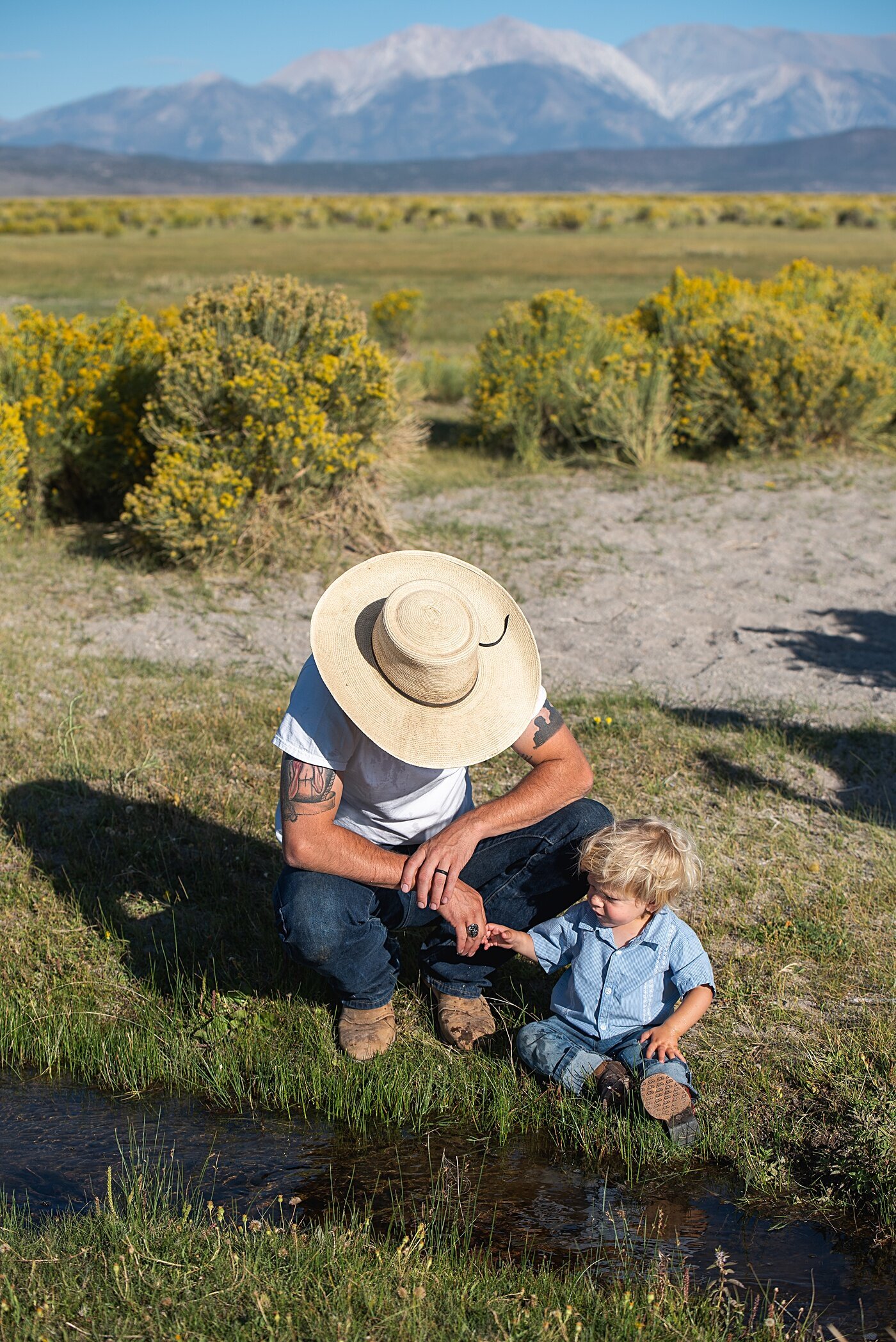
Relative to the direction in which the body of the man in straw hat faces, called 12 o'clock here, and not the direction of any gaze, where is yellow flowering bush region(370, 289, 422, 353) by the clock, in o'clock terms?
The yellow flowering bush is roughly at 6 o'clock from the man in straw hat.

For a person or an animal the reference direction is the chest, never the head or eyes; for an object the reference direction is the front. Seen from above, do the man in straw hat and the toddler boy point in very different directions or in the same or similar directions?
same or similar directions

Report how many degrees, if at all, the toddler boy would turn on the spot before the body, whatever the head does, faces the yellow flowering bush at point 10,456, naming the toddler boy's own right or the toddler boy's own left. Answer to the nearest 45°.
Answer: approximately 135° to the toddler boy's own right

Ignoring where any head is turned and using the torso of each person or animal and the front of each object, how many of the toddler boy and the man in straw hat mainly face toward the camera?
2

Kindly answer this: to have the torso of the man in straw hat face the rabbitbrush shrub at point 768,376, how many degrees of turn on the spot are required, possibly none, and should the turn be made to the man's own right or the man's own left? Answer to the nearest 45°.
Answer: approximately 180°

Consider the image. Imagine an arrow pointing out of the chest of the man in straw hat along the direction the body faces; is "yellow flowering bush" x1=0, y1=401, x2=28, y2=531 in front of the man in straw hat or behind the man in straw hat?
behind

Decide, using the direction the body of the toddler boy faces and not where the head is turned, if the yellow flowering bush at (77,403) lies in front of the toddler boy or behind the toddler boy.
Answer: behind

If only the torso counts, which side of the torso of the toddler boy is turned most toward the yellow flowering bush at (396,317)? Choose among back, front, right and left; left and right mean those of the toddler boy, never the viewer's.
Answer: back

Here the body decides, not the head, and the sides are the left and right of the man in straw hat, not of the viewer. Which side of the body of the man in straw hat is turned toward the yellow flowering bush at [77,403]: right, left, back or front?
back

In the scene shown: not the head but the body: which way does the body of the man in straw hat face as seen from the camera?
toward the camera
